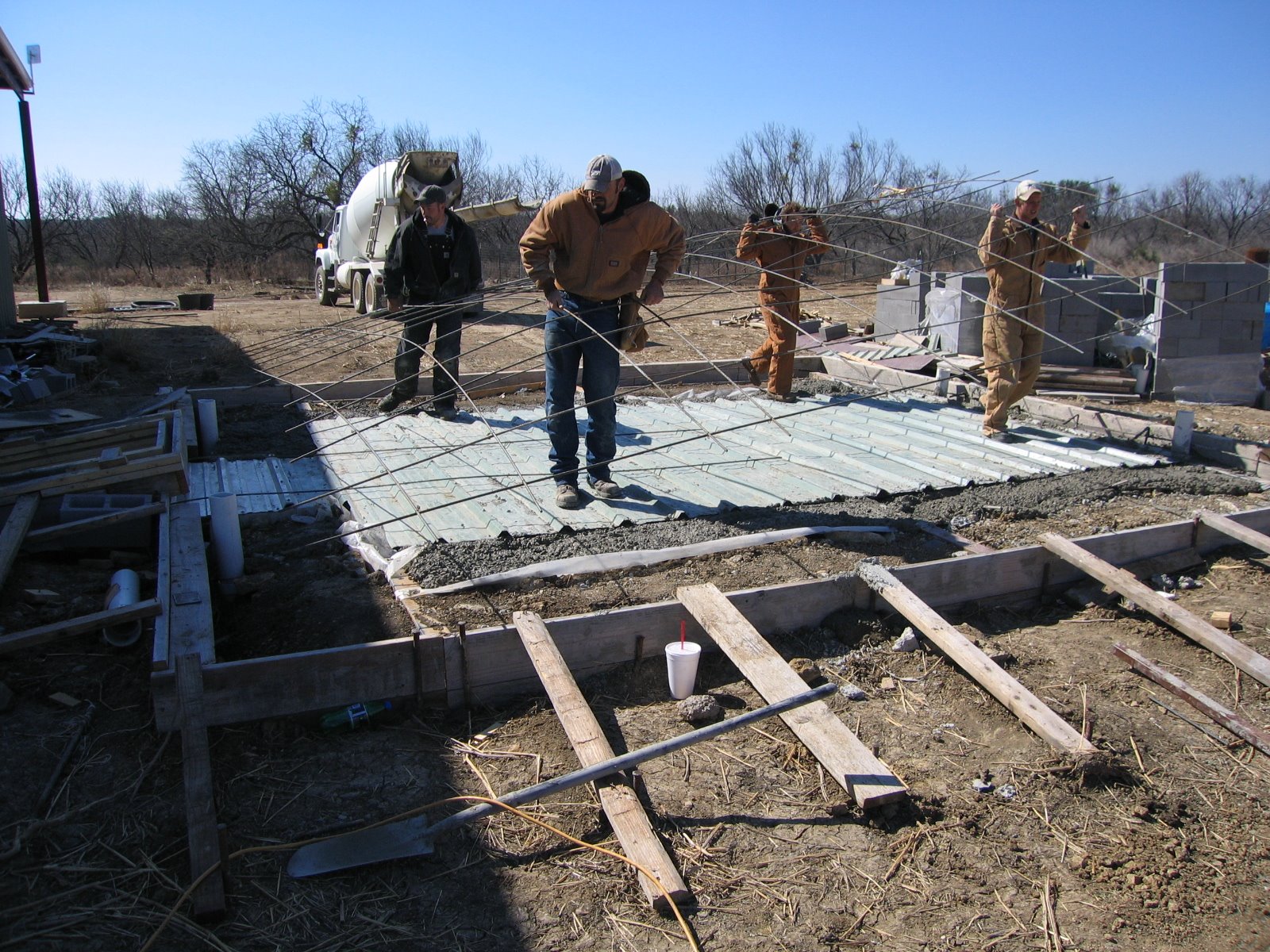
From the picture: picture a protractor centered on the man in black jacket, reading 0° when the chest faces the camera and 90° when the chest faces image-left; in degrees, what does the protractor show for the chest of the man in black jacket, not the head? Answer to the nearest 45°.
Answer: approximately 0°

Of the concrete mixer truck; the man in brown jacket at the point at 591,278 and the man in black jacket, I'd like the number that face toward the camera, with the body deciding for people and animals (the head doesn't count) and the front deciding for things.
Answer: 2

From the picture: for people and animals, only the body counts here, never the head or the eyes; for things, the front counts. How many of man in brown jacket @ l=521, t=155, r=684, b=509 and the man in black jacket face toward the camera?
2

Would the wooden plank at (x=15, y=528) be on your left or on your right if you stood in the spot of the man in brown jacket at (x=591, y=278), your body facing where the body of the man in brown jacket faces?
on your right

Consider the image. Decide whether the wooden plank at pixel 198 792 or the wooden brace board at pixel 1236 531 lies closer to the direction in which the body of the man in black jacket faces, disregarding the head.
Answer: the wooden plank

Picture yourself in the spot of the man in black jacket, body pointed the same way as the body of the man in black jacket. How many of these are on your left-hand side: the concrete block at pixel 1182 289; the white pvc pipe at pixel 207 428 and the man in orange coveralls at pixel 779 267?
2

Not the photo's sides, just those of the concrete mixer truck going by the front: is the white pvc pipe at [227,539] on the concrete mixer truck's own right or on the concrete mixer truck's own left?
on the concrete mixer truck's own left
